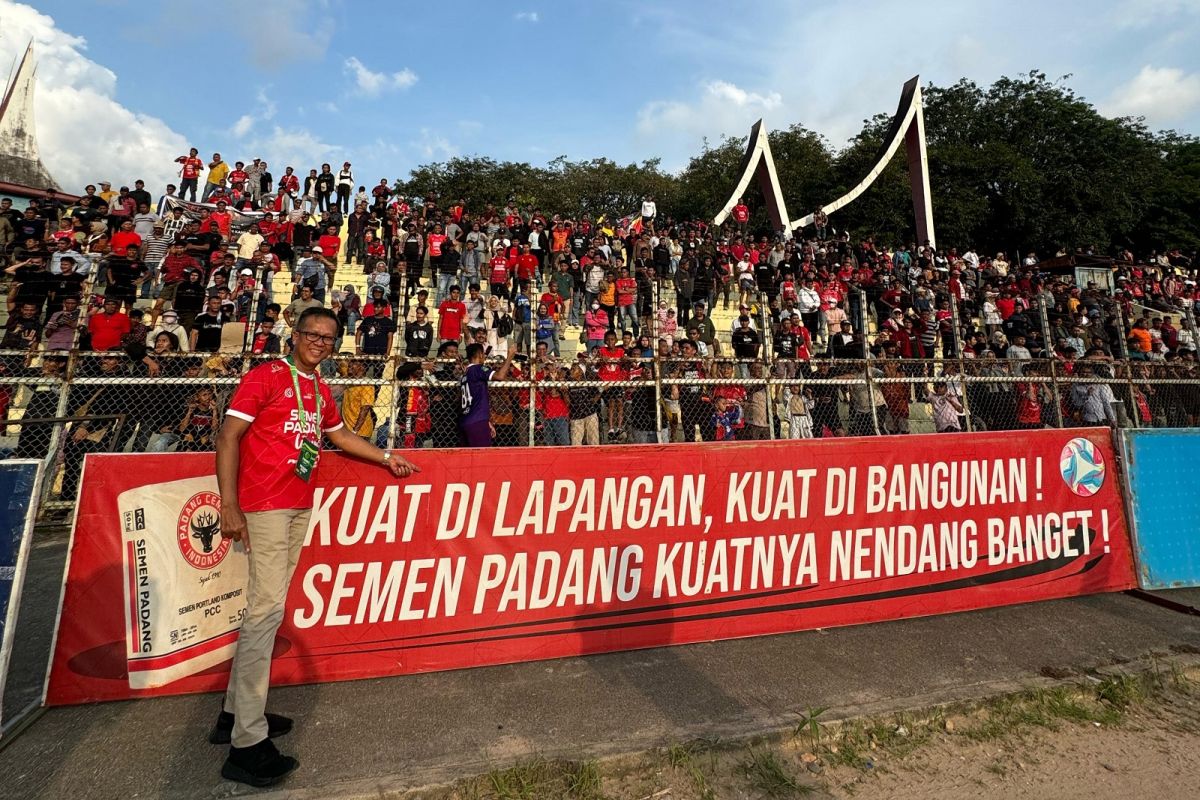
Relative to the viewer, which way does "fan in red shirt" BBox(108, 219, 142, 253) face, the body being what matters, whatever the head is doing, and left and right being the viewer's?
facing the viewer

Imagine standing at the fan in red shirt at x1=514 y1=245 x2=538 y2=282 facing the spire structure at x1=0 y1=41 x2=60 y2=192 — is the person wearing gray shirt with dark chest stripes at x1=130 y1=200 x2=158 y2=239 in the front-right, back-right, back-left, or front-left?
front-left

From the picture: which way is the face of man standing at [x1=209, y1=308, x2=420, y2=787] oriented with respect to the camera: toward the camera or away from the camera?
toward the camera

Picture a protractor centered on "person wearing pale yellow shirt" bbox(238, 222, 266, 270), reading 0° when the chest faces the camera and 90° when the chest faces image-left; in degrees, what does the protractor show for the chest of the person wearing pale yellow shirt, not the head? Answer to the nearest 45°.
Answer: approximately 0°

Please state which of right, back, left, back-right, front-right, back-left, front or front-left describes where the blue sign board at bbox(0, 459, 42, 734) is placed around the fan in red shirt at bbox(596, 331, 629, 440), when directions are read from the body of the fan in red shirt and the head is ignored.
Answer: front-right

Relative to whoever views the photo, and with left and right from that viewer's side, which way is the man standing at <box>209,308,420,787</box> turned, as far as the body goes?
facing the viewer and to the right of the viewer

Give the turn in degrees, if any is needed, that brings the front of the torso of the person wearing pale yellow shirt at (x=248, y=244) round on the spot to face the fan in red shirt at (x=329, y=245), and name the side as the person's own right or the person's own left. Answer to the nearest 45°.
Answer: approximately 90° to the person's own left

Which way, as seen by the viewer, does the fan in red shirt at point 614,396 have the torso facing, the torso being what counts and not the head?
toward the camera

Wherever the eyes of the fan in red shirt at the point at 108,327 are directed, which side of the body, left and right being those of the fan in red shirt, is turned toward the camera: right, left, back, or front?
front

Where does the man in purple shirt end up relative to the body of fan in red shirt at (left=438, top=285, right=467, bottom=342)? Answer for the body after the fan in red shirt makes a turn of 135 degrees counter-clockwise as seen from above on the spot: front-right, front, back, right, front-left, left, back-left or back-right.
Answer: back-right

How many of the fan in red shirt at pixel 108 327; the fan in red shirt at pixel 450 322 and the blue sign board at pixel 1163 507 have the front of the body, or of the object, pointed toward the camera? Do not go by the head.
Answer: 3

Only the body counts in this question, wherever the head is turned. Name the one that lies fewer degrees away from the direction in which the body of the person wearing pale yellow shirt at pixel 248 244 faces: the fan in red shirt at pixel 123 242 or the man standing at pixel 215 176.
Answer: the fan in red shirt
